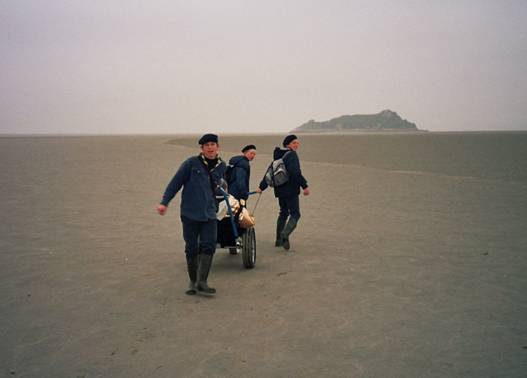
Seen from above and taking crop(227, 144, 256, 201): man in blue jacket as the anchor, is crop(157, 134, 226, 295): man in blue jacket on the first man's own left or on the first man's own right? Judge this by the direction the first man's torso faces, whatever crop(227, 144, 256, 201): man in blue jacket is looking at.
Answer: on the first man's own right
